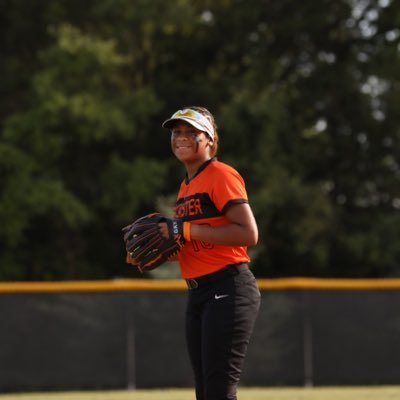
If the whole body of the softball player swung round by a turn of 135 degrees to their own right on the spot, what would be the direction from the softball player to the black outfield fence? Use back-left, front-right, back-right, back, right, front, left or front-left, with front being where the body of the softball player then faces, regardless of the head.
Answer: front

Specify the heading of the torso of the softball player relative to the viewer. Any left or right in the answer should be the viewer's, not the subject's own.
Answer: facing the viewer and to the left of the viewer

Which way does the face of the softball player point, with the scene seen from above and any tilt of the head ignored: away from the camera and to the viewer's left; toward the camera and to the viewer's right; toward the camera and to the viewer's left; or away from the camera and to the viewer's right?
toward the camera and to the viewer's left
